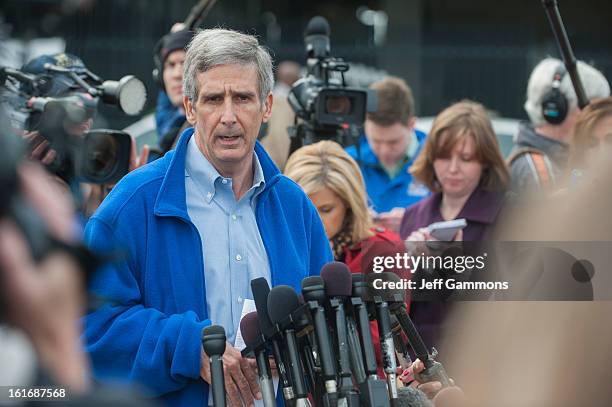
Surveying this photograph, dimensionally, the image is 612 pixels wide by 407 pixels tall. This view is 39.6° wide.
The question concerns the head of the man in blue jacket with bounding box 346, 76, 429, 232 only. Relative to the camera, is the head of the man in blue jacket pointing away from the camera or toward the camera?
toward the camera

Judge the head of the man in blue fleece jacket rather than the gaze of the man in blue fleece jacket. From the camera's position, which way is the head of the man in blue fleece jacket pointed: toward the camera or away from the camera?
toward the camera

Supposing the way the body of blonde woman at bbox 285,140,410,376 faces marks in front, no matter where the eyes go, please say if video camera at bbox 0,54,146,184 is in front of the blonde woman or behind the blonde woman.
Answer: in front

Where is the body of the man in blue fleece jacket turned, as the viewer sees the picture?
toward the camera

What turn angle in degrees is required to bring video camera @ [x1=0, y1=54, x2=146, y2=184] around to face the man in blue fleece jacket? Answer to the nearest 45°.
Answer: approximately 45° to its right

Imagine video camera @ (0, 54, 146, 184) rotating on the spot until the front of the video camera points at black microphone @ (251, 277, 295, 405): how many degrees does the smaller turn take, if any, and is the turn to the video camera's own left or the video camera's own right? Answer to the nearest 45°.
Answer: approximately 45° to the video camera's own right

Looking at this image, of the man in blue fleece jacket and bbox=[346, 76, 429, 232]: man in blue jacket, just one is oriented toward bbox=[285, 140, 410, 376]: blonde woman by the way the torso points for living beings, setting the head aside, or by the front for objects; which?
the man in blue jacket

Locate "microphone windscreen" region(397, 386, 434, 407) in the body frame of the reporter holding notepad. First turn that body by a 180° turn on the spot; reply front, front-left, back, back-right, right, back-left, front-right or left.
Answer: back-right

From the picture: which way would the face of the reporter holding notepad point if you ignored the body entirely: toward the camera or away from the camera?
toward the camera

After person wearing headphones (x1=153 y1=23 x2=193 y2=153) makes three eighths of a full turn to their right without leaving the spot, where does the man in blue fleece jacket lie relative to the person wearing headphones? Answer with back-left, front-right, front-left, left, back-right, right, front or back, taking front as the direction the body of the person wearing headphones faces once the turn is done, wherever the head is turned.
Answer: left

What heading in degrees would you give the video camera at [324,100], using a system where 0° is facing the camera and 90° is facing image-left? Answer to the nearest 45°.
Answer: approximately 315°

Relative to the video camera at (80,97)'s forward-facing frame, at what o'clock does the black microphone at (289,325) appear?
The black microphone is roughly at 1 o'clock from the video camera.

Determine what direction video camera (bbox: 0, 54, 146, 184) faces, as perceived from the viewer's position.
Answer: facing the viewer and to the right of the viewer

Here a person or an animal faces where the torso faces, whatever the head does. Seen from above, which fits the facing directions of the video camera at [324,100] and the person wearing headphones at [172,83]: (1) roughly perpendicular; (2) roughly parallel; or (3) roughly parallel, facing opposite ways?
roughly parallel
